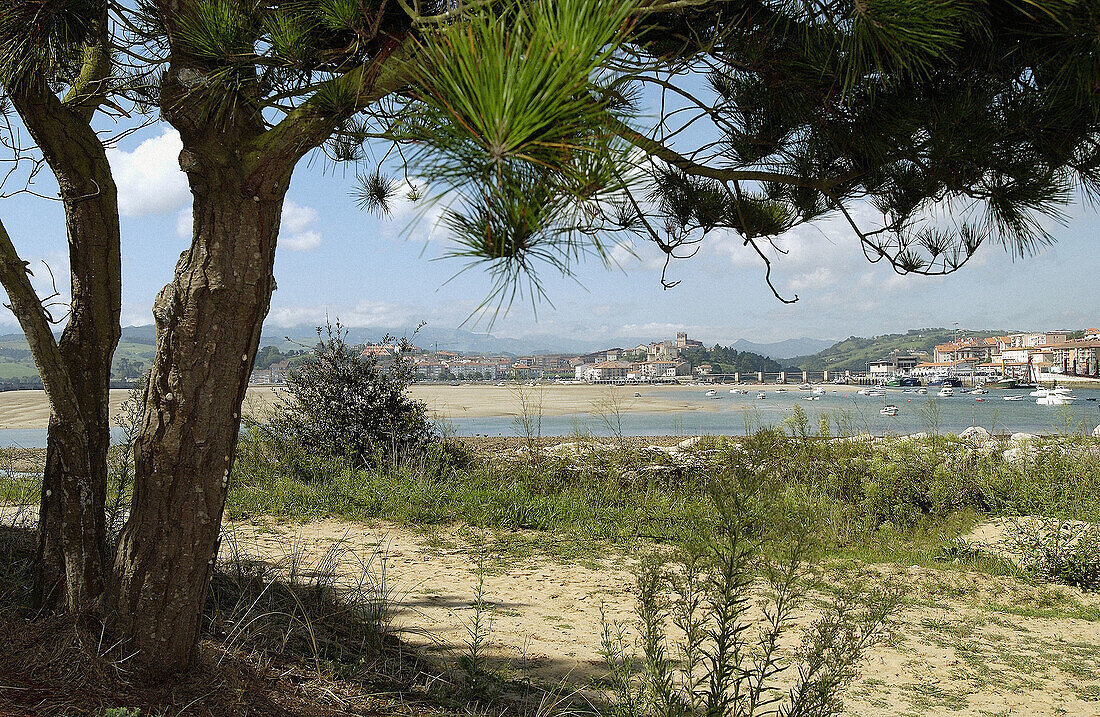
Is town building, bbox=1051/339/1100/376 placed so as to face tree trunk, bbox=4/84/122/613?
yes

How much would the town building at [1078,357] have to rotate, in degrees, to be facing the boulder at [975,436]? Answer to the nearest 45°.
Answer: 0° — it already faces it

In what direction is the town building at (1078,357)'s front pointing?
toward the camera

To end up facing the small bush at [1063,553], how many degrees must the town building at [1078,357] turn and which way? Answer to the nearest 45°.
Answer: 0° — it already faces it

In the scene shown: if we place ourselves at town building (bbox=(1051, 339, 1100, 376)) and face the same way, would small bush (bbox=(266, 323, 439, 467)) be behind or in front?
in front

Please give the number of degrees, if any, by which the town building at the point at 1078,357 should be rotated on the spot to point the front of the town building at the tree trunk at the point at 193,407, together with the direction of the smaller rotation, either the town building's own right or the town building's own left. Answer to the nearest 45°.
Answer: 0° — it already faces it

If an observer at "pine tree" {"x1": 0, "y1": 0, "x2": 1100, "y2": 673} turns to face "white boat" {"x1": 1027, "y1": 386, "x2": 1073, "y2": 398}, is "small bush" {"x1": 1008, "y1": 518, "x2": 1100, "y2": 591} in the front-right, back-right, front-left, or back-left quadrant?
front-right

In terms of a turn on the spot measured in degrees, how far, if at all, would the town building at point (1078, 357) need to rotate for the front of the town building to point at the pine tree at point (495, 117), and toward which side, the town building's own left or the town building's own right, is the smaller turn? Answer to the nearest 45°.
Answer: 0° — it already faces it

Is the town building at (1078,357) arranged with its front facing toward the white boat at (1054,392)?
yes
